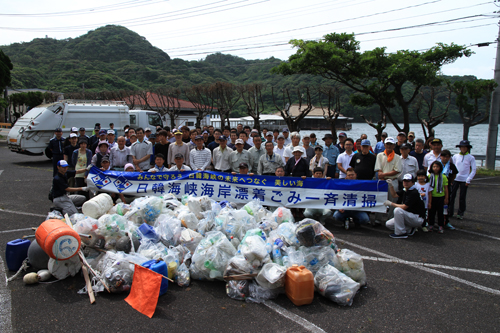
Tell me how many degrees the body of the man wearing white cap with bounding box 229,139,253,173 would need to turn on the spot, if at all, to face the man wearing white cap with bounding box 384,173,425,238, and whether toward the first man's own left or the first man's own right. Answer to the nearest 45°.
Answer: approximately 45° to the first man's own left

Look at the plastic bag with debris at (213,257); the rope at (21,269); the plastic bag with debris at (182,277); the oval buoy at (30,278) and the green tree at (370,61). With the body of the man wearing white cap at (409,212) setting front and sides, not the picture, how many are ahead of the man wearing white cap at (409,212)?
4

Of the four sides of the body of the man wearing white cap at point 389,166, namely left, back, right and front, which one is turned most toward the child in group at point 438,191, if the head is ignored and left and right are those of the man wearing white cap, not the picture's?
left

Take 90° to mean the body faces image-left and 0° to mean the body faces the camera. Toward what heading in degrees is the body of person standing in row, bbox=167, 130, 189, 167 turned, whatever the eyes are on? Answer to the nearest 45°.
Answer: approximately 0°

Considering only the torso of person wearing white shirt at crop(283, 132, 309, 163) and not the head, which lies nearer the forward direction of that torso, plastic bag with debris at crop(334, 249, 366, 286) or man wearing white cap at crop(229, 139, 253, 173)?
the plastic bag with debris

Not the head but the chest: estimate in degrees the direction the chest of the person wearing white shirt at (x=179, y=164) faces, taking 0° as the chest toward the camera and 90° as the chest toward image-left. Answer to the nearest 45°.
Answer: approximately 0°

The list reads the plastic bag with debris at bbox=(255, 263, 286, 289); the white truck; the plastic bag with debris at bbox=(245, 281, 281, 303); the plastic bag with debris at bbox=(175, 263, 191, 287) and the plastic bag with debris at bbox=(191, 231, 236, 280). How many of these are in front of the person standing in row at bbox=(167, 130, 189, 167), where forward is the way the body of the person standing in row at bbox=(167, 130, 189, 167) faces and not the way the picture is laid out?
4

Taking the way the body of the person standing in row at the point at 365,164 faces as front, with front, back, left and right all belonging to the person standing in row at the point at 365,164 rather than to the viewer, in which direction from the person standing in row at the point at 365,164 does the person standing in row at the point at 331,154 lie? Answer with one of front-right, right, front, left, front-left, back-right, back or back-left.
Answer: back-right

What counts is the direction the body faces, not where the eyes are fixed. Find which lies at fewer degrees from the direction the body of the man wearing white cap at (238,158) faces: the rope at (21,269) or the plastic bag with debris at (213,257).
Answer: the plastic bag with debris

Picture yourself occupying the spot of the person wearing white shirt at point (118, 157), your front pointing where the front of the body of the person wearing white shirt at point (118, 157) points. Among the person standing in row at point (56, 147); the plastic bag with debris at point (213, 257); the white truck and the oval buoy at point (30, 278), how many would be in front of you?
2

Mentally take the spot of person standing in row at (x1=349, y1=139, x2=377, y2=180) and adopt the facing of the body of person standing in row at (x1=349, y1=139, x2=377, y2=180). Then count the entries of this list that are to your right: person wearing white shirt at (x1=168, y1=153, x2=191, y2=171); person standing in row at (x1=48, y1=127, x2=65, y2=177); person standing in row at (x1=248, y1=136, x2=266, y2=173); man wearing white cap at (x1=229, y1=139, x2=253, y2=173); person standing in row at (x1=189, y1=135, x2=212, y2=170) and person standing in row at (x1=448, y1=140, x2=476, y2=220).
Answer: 5
